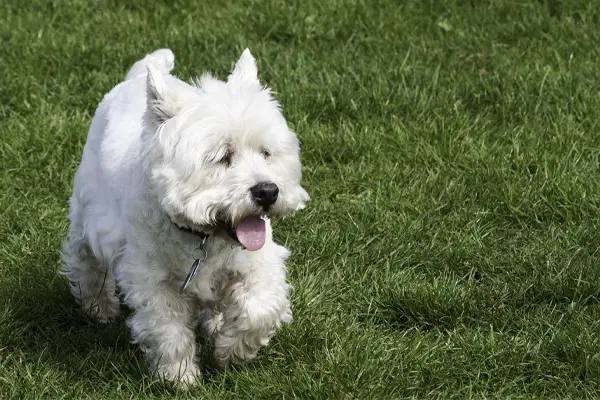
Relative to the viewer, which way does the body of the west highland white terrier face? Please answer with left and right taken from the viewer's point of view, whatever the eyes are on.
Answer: facing the viewer and to the right of the viewer
